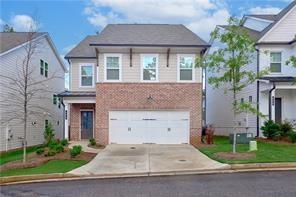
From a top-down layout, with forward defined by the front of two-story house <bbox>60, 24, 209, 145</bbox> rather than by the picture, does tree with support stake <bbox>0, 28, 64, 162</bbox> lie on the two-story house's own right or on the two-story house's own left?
on the two-story house's own right

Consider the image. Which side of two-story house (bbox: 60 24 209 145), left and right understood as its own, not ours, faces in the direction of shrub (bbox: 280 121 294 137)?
left

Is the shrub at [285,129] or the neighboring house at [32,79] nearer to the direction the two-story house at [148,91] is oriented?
the shrub

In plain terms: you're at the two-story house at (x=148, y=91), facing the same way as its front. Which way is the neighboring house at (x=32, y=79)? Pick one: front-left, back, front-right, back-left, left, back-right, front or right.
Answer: back-right

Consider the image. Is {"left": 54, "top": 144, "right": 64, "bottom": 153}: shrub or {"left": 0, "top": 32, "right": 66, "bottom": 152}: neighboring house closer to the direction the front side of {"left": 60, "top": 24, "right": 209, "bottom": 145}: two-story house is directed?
the shrub

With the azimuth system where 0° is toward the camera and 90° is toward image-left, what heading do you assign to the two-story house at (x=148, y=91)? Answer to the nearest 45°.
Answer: approximately 0°
